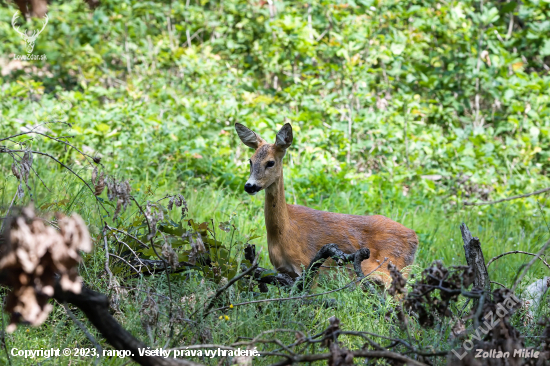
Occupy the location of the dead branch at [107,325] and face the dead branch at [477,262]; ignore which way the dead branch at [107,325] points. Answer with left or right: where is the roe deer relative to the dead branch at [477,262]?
left

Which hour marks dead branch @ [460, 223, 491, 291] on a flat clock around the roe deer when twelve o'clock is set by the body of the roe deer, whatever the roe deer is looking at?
The dead branch is roughly at 8 o'clock from the roe deer.

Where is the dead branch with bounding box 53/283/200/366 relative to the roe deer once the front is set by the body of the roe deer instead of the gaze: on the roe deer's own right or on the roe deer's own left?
on the roe deer's own left

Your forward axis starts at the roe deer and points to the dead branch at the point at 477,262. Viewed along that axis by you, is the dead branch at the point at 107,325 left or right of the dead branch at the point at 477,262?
right

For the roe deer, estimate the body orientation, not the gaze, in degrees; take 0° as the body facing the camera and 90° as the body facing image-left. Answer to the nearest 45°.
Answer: approximately 90°
